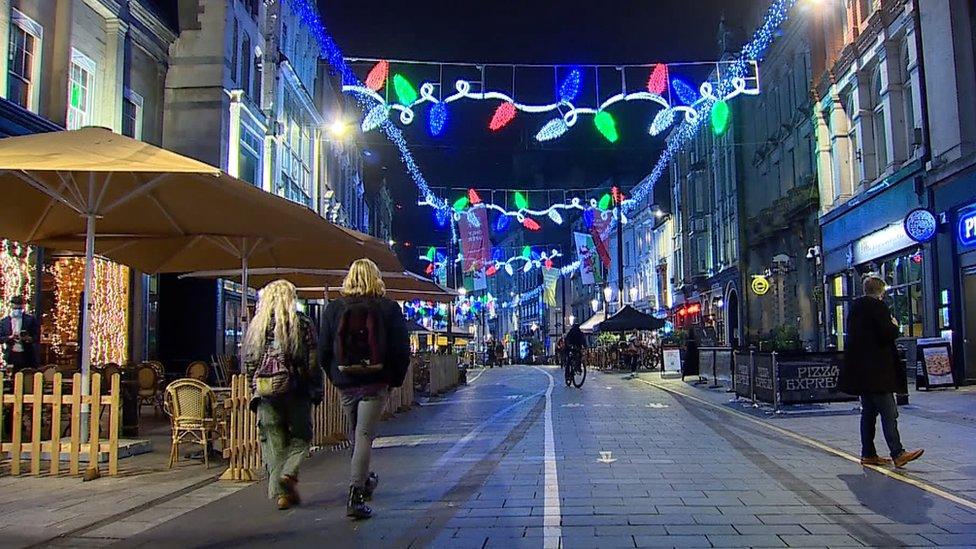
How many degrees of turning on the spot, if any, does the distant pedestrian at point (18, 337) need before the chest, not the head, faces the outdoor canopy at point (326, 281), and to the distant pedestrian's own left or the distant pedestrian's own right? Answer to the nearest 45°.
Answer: approximately 90° to the distant pedestrian's own left

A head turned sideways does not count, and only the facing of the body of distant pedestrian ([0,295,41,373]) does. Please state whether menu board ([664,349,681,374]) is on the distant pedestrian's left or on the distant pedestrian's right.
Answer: on the distant pedestrian's left

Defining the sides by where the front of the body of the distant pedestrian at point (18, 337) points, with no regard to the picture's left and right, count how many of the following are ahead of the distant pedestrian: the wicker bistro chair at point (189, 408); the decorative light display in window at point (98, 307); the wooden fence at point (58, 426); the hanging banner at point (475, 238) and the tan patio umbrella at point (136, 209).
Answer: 3

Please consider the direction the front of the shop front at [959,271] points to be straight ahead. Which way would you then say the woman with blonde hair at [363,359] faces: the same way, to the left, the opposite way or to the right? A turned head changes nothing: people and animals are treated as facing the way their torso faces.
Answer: to the right

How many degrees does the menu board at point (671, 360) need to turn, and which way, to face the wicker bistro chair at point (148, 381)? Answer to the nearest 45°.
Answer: approximately 45° to its right

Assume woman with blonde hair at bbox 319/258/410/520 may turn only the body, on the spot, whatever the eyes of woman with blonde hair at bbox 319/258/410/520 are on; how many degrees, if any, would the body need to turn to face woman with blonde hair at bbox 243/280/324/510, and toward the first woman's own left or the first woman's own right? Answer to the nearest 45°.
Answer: approximately 45° to the first woman's own left

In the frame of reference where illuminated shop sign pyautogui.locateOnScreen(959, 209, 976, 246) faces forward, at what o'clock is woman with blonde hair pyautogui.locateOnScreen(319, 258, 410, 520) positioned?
The woman with blonde hair is roughly at 11 o'clock from the illuminated shop sign.

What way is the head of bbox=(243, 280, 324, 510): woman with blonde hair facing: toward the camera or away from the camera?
away from the camera

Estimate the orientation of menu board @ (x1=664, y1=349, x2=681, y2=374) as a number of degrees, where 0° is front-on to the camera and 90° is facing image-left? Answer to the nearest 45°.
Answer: approximately 0°

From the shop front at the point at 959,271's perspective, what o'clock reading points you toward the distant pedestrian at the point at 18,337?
The distant pedestrian is roughly at 12 o'clock from the shop front.

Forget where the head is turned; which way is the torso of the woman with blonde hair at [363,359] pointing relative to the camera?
away from the camera

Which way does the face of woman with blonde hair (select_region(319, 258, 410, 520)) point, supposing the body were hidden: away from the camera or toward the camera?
away from the camera

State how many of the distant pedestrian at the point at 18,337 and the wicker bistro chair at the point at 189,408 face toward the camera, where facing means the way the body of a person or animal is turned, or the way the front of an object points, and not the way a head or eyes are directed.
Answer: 1
